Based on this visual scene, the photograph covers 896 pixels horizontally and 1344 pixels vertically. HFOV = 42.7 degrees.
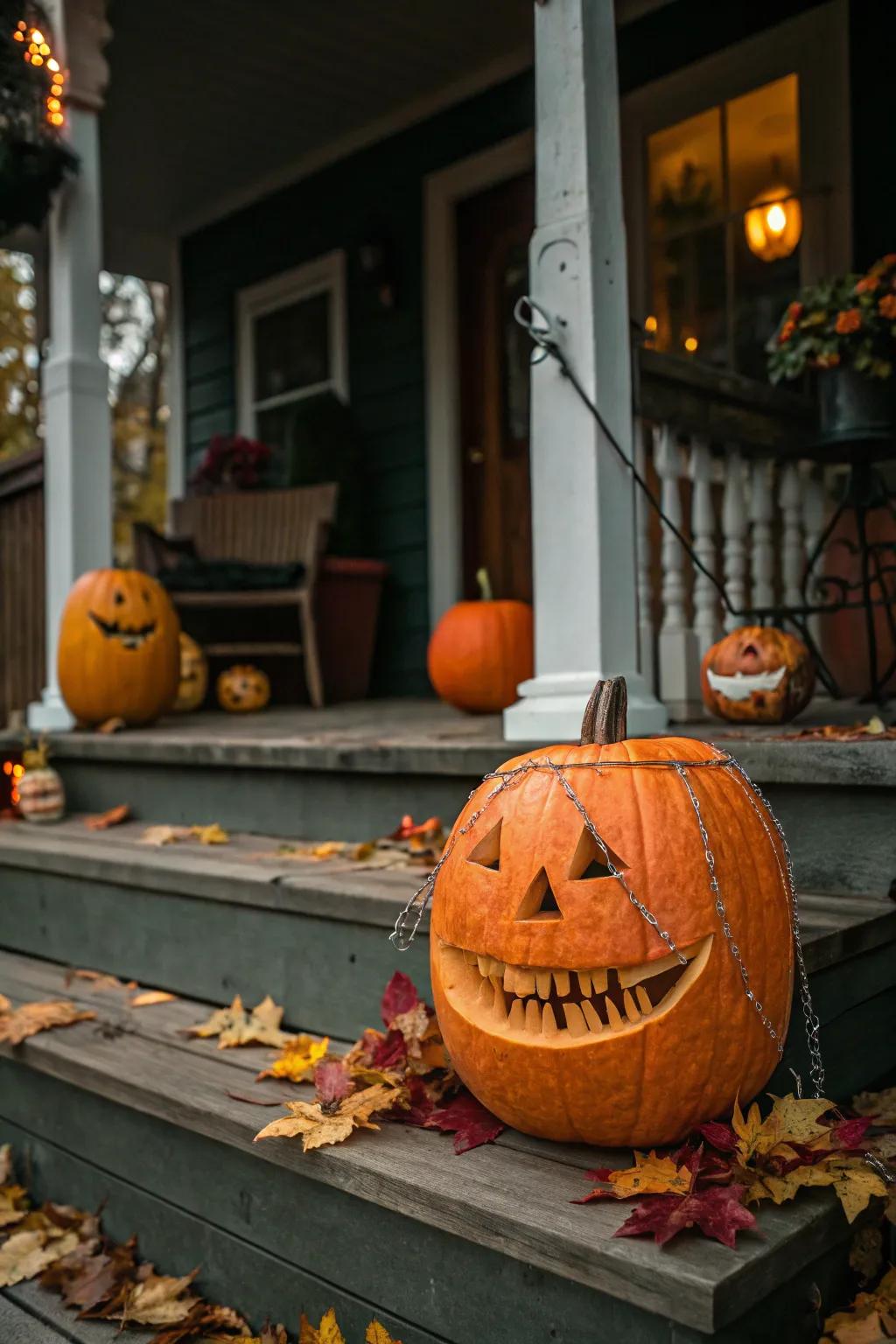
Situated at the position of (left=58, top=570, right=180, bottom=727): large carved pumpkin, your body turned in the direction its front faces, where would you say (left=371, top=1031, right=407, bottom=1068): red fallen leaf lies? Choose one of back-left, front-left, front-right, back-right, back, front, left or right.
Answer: front

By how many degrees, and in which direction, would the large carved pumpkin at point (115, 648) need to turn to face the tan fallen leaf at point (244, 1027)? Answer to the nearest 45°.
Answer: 0° — it already faces it

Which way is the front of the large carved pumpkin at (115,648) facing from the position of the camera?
facing the viewer

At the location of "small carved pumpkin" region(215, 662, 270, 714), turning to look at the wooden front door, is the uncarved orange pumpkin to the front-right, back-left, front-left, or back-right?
front-right

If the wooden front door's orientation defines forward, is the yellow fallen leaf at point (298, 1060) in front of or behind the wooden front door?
in front

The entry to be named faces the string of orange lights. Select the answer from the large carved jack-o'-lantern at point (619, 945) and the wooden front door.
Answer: the wooden front door

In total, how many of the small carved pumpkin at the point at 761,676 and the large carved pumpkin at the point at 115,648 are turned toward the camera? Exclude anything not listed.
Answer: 2

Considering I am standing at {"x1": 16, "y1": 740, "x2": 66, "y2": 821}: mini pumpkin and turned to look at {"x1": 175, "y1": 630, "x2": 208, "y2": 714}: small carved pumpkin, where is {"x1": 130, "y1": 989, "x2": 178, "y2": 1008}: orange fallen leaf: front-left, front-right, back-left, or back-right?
back-right

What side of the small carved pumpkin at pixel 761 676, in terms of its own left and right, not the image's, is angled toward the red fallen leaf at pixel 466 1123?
front

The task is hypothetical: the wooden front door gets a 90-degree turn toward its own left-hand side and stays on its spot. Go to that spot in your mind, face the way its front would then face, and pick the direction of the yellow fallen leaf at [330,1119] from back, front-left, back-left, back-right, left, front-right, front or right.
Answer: front-right

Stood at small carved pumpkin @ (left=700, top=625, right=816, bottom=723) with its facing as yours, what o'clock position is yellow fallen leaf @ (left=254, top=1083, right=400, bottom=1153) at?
The yellow fallen leaf is roughly at 1 o'clock from the small carved pumpkin.

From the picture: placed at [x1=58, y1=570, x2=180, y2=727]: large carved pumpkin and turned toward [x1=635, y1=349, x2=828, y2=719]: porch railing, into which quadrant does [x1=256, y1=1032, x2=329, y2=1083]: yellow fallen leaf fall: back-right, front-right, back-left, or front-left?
front-right

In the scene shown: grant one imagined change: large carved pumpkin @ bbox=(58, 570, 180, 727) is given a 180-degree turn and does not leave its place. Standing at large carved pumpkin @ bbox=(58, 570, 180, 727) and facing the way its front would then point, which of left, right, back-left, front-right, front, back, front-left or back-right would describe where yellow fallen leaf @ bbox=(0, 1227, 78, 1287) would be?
back

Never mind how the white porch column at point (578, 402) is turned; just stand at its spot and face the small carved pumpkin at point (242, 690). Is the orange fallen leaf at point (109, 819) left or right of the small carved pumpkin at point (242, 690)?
left

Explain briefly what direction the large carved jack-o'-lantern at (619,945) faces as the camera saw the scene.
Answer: facing the viewer and to the left of the viewer

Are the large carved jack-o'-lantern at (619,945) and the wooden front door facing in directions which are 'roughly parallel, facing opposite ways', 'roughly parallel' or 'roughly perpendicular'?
roughly parallel

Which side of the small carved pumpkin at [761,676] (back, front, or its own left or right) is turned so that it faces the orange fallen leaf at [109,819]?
right

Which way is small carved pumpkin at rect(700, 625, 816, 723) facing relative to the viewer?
toward the camera

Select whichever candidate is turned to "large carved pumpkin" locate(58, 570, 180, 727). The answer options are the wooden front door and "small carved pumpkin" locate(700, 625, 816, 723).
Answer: the wooden front door
